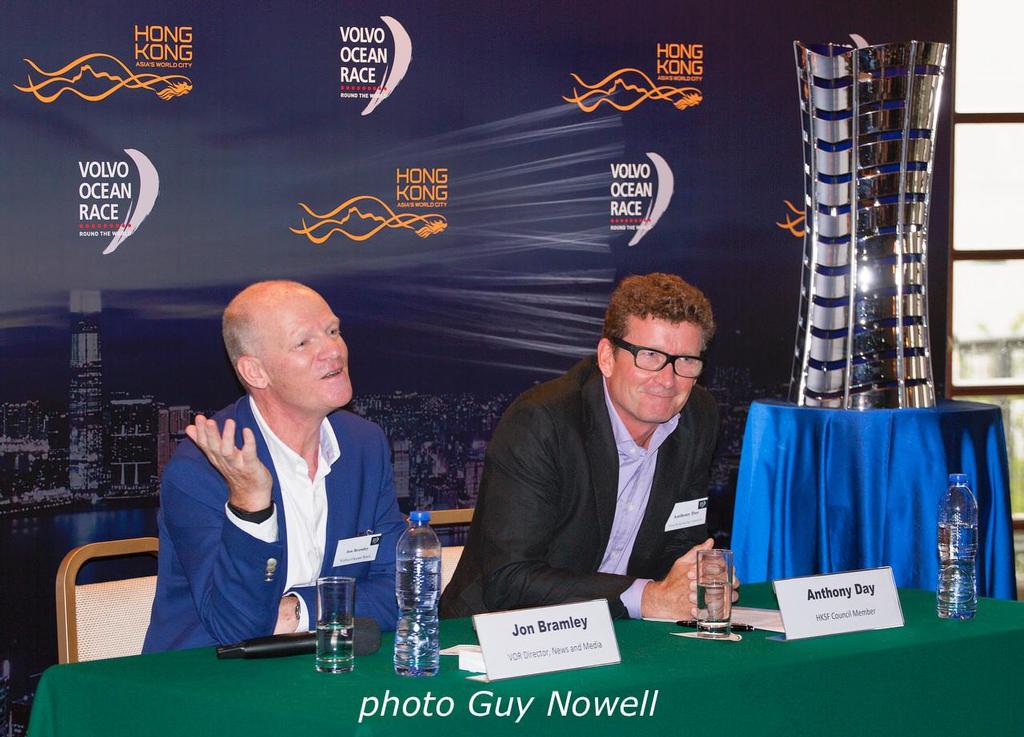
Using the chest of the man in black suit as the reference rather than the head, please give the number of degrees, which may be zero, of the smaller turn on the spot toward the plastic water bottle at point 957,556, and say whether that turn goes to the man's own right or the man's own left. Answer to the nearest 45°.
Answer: approximately 45° to the man's own left

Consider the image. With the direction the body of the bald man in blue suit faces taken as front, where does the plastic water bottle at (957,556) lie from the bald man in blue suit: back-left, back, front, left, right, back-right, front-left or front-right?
front-left

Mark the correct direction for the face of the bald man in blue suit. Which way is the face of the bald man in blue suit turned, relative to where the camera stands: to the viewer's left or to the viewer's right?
to the viewer's right

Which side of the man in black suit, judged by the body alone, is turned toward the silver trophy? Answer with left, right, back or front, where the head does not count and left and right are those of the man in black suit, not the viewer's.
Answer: left

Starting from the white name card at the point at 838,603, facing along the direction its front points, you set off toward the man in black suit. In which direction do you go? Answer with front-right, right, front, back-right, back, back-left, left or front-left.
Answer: back-right

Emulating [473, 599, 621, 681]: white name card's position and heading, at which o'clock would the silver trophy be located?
The silver trophy is roughly at 7 o'clock from the white name card.

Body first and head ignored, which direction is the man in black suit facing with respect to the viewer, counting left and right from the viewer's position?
facing the viewer and to the right of the viewer

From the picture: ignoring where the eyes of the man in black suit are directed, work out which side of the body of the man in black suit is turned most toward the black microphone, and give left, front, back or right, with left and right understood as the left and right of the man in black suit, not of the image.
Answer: right

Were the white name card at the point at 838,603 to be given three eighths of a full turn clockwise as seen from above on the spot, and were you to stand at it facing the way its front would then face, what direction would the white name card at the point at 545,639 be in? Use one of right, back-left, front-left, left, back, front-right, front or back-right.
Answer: left

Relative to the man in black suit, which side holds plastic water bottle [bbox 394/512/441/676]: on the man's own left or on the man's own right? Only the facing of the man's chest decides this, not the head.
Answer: on the man's own right

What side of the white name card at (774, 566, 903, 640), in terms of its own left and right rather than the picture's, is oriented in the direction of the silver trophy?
back

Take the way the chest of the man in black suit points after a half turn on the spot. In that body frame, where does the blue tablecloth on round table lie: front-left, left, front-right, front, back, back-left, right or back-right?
right

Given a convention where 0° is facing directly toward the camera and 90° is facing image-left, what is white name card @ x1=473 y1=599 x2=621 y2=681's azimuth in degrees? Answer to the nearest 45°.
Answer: approximately 0°
